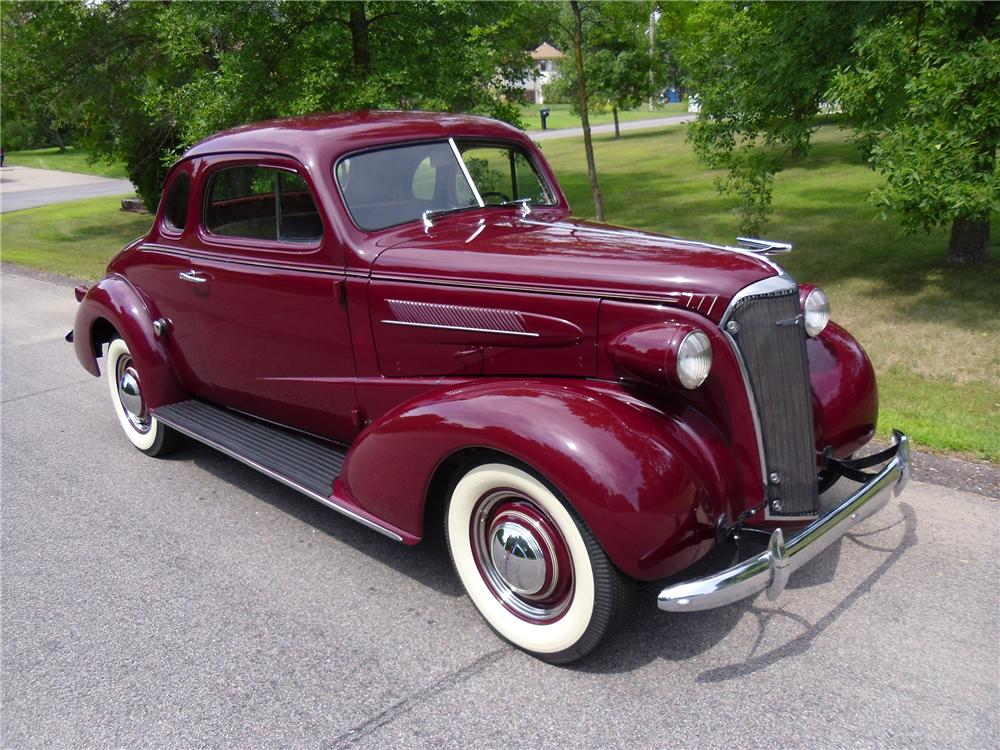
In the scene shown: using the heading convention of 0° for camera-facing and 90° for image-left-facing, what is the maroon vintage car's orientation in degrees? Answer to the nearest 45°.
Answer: approximately 315°

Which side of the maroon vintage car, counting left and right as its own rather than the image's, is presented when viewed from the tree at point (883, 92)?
left

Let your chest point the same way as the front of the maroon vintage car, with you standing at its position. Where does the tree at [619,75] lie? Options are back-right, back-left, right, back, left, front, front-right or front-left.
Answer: back-left

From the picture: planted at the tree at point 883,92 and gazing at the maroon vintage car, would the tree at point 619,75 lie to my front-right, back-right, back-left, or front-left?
back-right

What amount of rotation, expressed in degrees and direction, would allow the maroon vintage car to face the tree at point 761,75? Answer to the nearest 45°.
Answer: approximately 90° to its left
